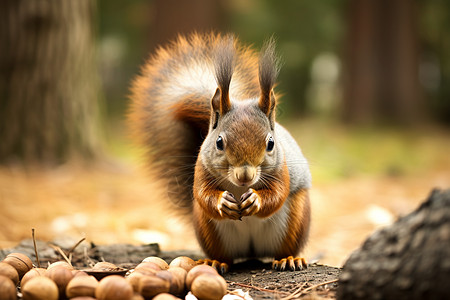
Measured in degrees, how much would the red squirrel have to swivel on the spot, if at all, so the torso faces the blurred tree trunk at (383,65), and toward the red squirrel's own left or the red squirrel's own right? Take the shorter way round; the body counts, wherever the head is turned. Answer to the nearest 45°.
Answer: approximately 135° to the red squirrel's own left

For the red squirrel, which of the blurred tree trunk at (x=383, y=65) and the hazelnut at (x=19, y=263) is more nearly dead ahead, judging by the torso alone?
the hazelnut

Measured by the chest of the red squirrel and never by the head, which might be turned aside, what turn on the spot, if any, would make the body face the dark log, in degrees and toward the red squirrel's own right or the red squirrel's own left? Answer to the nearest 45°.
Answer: approximately 45° to the red squirrel's own left

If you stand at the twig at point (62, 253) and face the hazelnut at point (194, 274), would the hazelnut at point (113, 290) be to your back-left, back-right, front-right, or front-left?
front-right

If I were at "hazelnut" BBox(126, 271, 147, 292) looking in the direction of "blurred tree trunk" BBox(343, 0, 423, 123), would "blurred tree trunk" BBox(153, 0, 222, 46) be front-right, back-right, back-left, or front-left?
front-left

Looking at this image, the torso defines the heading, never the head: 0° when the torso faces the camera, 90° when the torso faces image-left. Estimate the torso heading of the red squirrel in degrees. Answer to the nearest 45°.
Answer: approximately 0°

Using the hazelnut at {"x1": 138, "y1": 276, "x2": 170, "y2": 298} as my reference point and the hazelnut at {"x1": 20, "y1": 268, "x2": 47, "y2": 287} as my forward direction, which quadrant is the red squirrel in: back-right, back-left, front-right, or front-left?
back-right

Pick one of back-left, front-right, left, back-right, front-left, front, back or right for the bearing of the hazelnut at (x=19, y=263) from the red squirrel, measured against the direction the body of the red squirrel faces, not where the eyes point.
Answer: right
